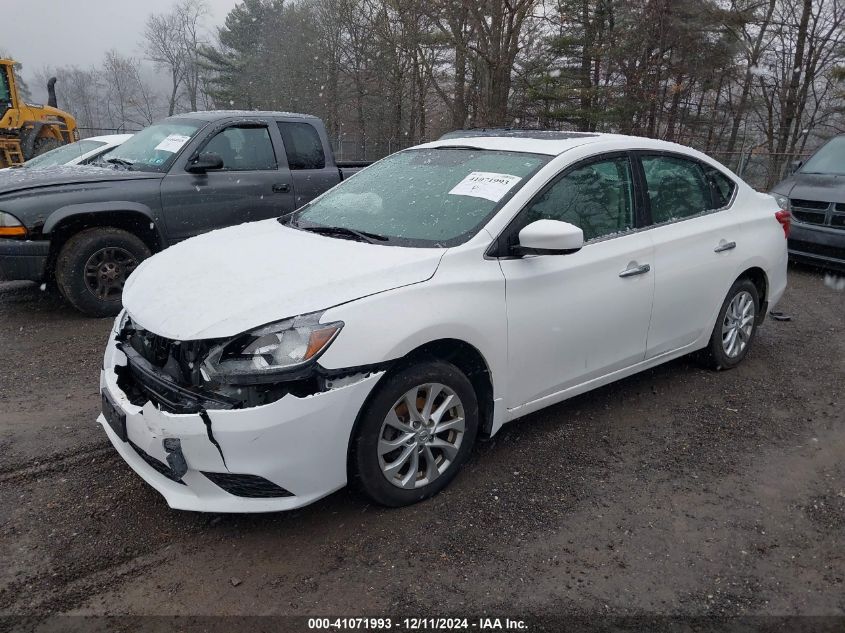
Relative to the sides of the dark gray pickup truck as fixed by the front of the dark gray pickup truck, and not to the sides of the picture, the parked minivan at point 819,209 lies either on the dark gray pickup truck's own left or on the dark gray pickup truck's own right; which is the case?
on the dark gray pickup truck's own left

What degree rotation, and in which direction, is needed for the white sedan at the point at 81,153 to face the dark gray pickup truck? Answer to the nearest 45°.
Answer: approximately 45° to its left

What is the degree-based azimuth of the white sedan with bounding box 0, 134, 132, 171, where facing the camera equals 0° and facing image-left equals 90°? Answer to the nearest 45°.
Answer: approximately 45°

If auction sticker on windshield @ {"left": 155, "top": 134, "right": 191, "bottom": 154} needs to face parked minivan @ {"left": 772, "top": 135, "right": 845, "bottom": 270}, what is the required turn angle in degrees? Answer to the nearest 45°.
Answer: approximately 135° to its left

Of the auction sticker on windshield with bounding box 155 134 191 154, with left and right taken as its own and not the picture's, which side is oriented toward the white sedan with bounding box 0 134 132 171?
right

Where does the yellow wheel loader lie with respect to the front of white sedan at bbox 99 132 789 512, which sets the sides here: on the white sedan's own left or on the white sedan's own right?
on the white sedan's own right

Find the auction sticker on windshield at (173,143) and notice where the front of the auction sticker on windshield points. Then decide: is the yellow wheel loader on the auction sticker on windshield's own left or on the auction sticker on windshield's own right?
on the auction sticker on windshield's own right

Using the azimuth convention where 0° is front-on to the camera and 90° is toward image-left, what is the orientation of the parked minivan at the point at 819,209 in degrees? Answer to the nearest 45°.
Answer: approximately 45°
